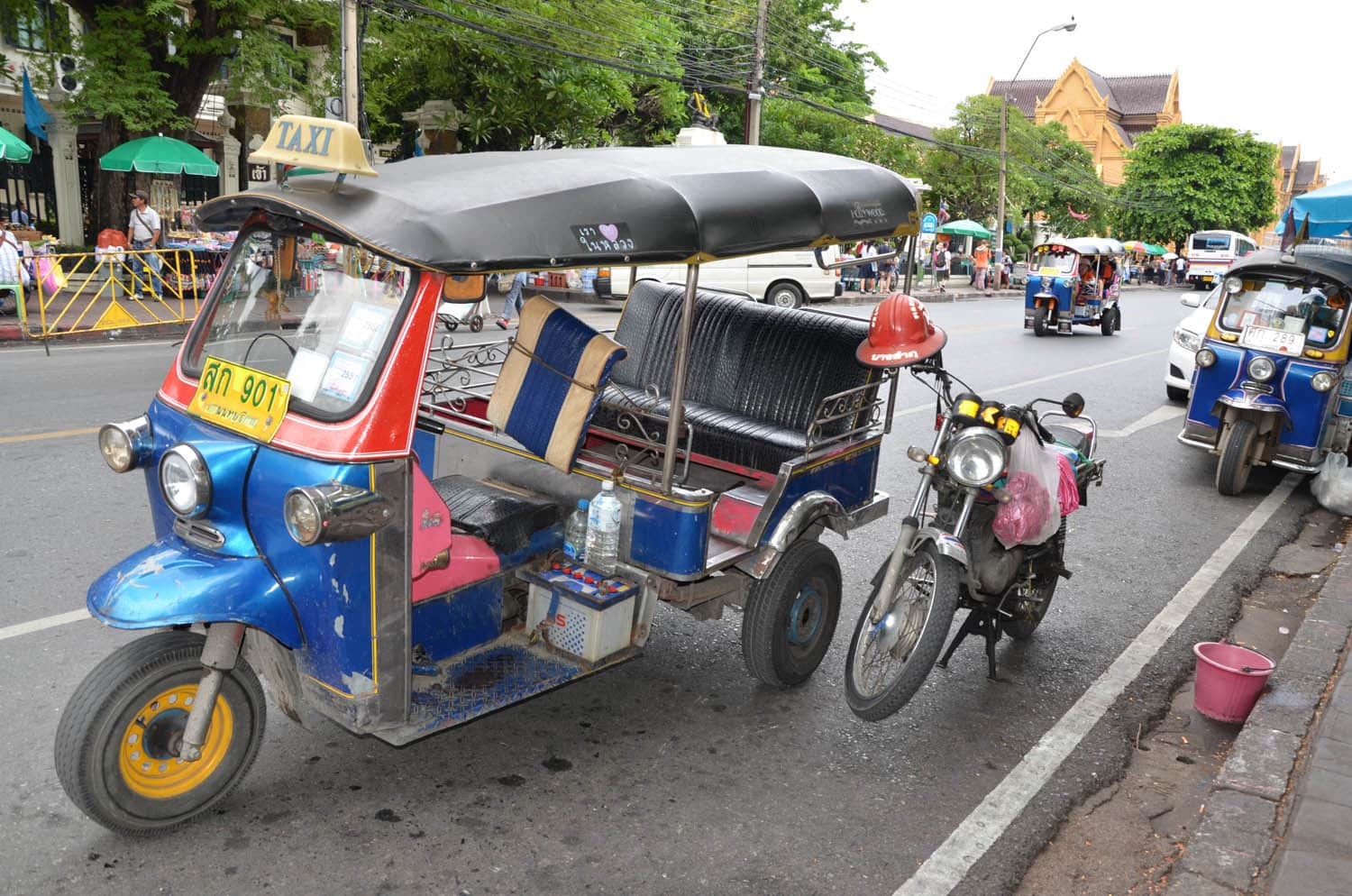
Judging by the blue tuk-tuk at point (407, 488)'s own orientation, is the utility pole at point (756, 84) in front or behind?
behind

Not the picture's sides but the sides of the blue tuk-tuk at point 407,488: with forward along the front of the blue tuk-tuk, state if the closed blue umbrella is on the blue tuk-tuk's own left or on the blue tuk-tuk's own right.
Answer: on the blue tuk-tuk's own right

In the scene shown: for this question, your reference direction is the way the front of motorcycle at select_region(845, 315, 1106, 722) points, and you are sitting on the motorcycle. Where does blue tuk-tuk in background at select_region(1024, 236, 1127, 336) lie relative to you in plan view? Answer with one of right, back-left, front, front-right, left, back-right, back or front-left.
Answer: back-right

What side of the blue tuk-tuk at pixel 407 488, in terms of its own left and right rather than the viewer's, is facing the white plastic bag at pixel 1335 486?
back

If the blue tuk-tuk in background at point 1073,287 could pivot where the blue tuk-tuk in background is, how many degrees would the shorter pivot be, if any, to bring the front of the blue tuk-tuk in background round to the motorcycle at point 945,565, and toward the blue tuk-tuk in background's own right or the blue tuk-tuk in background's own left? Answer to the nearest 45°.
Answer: approximately 45° to the blue tuk-tuk in background's own left

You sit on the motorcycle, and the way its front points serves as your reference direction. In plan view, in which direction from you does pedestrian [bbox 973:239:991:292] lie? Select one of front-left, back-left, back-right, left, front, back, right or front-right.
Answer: back-right

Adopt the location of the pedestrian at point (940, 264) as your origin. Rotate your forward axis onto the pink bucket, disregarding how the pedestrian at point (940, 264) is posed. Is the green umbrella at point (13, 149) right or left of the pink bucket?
right

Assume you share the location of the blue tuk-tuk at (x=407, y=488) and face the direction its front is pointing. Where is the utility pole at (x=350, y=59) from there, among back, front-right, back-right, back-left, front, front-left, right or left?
back-right
